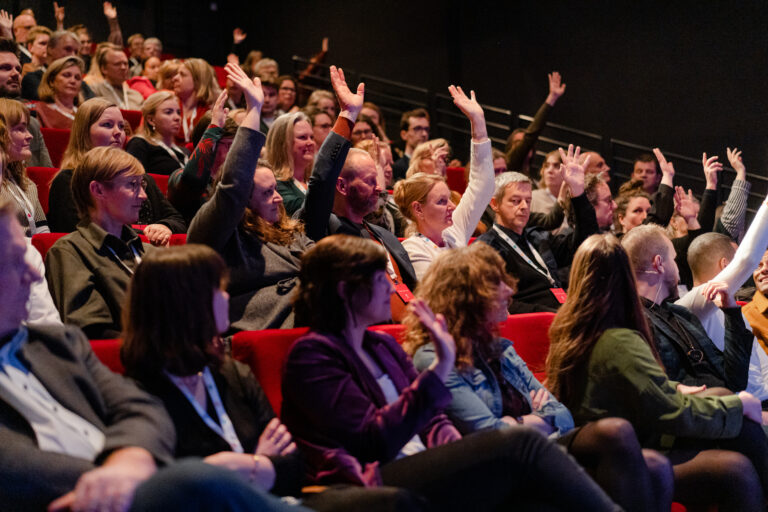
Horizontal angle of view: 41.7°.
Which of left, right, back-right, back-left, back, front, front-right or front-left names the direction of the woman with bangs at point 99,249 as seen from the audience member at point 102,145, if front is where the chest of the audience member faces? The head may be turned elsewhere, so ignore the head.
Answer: front-right

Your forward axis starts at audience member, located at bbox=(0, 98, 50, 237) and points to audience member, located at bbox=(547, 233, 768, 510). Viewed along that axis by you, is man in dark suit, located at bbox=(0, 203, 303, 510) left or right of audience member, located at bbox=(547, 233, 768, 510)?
right

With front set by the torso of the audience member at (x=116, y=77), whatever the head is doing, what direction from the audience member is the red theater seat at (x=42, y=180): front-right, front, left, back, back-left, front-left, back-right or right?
front-right

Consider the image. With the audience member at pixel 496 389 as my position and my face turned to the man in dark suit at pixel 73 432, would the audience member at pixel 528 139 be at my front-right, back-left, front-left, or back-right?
back-right

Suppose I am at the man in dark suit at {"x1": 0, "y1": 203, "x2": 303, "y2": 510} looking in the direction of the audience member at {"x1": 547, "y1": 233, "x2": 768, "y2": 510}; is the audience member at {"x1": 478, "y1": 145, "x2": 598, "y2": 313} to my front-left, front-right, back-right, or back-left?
front-left

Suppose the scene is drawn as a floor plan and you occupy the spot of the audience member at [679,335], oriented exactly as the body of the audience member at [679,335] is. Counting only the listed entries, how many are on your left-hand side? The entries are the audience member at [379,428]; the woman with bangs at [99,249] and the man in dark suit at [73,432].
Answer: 0

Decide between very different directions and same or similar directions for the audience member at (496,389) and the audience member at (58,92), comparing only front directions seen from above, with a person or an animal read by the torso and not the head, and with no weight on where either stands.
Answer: same or similar directions
